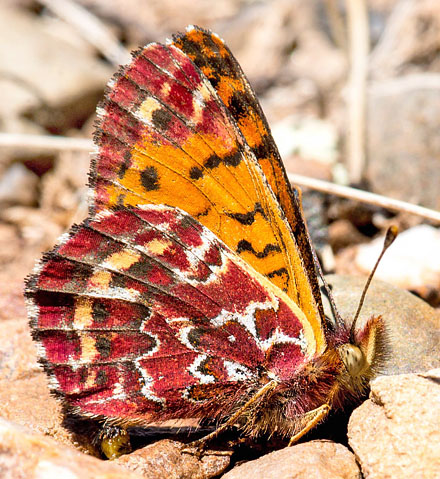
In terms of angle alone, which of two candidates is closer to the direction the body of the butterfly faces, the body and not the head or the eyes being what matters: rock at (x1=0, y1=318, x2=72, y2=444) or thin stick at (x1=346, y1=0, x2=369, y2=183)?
the thin stick

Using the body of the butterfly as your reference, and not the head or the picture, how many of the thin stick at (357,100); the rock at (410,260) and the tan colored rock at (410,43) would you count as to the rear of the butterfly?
0

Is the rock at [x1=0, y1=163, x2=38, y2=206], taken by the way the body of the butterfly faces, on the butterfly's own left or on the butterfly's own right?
on the butterfly's own left

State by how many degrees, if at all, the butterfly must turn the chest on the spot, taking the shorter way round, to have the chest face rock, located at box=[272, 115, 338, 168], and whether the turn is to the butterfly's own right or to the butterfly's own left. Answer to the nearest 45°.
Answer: approximately 45° to the butterfly's own left

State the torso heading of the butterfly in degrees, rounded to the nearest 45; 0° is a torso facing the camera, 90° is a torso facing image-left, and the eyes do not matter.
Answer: approximately 270°

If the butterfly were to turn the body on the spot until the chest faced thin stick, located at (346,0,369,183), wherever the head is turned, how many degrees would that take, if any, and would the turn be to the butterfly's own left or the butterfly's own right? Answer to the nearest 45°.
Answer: approximately 45° to the butterfly's own left

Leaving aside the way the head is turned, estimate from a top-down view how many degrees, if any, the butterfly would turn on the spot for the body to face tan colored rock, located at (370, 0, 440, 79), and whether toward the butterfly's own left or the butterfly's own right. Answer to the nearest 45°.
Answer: approximately 45° to the butterfly's own left

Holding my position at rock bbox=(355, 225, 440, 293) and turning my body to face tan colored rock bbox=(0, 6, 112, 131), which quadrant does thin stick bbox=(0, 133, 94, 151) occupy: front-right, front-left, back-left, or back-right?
front-left

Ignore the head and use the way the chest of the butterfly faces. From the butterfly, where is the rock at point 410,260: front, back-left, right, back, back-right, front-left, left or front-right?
front-left

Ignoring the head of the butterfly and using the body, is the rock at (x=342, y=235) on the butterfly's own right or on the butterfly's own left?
on the butterfly's own left

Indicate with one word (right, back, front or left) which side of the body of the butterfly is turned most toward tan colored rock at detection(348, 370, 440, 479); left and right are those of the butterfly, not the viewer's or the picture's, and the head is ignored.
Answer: front
